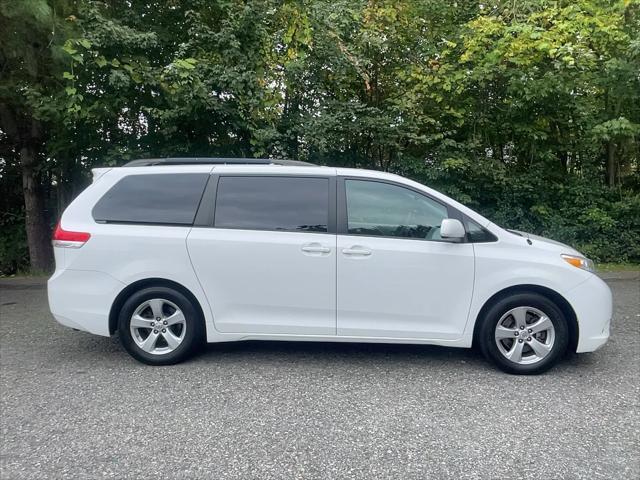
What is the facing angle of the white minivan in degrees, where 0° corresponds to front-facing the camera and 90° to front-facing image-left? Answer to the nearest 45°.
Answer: approximately 270°
